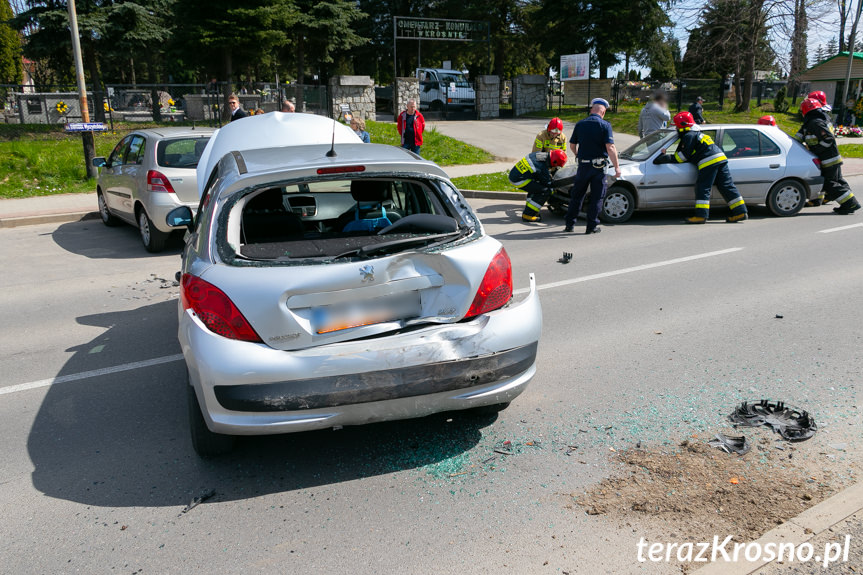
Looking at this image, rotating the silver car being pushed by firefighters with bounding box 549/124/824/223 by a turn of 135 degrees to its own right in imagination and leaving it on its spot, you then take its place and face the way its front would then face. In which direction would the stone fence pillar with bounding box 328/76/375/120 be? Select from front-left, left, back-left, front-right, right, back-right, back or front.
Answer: left

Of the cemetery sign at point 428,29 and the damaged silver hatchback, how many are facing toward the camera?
1

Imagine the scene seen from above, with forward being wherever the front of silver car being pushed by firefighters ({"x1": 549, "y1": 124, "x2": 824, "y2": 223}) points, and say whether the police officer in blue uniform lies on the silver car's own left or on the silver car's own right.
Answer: on the silver car's own left

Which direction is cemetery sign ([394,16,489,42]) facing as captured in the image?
toward the camera

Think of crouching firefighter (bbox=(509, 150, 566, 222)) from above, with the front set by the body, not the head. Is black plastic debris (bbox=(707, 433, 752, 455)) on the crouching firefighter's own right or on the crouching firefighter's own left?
on the crouching firefighter's own right

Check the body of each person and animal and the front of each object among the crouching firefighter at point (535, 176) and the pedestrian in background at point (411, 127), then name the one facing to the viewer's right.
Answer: the crouching firefighter

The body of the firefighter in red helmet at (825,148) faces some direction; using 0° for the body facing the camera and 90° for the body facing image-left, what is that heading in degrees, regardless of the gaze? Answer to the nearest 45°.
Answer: approximately 90°

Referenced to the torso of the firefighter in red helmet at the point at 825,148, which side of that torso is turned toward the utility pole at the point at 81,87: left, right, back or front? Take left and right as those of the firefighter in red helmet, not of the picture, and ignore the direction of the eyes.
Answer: front

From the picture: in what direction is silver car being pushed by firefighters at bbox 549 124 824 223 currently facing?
to the viewer's left

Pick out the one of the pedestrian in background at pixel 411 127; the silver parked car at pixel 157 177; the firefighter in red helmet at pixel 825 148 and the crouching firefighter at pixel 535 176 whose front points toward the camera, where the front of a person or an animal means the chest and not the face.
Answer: the pedestrian in background

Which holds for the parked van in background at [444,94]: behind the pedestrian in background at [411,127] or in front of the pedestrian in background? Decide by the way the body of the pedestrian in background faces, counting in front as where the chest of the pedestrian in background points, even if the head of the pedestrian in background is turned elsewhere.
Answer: behind

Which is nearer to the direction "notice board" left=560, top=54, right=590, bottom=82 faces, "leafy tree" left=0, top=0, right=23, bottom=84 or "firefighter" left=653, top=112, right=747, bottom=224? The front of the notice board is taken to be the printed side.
the firefighter

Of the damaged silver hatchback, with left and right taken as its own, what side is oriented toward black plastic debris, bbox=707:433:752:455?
right

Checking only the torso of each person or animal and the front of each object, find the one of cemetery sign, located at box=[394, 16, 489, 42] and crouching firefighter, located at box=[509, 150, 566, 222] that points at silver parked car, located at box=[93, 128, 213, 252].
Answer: the cemetery sign

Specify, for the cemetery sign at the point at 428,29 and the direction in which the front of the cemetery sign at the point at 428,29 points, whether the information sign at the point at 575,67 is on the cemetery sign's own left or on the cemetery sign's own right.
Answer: on the cemetery sign's own left

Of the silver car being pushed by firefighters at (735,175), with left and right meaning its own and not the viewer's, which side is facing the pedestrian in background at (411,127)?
front

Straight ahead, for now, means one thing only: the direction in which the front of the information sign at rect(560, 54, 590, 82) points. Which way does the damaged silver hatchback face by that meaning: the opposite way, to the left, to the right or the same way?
the opposite way
